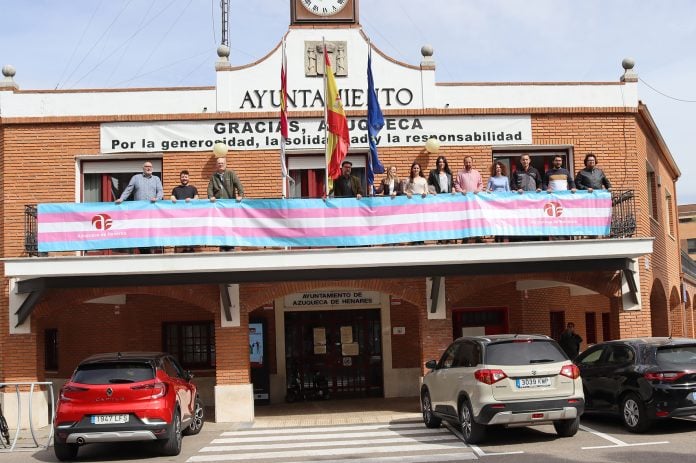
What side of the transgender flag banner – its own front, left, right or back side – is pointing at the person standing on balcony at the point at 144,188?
right

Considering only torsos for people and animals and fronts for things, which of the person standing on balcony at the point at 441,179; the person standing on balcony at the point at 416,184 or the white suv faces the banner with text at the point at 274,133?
the white suv

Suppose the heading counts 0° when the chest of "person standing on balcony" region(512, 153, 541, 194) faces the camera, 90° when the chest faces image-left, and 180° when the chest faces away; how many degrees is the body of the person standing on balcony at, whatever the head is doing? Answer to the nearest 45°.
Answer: approximately 0°

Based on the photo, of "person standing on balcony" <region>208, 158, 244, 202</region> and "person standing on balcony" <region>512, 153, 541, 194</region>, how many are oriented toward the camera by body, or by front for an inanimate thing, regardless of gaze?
2

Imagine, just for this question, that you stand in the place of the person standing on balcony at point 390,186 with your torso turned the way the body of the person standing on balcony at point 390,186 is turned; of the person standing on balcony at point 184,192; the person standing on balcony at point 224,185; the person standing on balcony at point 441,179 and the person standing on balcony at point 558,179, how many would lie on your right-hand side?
2

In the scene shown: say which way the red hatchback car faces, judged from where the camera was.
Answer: facing away from the viewer and to the right of the viewer

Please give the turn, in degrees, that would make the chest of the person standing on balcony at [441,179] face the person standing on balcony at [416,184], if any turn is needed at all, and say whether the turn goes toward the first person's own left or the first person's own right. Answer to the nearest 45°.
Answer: approximately 45° to the first person's own right

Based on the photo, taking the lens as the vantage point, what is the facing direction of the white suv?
facing away from the viewer and to the left of the viewer
